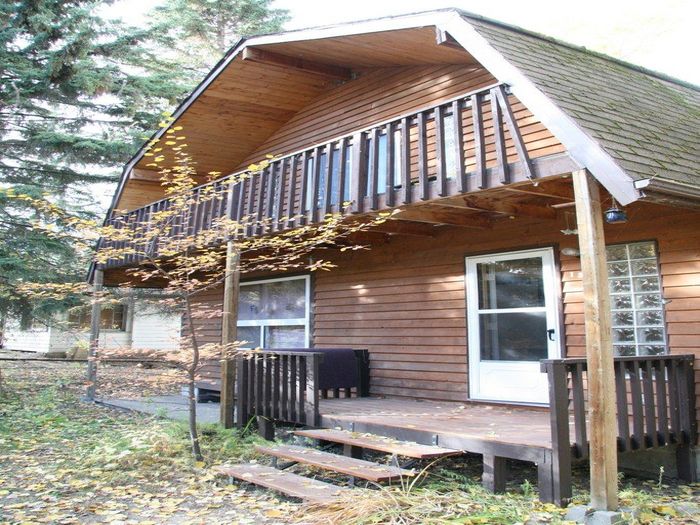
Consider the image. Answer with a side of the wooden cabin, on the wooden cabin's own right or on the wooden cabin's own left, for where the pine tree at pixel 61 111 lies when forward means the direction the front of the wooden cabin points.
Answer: on the wooden cabin's own right

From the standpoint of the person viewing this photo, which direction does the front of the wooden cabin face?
facing the viewer and to the left of the viewer

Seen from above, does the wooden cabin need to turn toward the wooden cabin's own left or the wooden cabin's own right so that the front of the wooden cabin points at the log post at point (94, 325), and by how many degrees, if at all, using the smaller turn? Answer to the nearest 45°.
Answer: approximately 90° to the wooden cabin's own right

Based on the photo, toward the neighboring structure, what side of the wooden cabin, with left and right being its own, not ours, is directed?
right

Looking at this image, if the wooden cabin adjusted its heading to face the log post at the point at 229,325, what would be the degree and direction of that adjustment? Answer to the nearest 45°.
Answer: approximately 45° to its right

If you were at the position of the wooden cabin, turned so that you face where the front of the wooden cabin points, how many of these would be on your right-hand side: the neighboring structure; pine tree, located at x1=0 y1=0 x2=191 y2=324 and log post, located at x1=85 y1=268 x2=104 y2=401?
3

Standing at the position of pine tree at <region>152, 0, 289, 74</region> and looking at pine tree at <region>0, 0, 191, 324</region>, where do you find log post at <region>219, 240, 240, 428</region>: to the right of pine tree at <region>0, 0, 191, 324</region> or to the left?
left
